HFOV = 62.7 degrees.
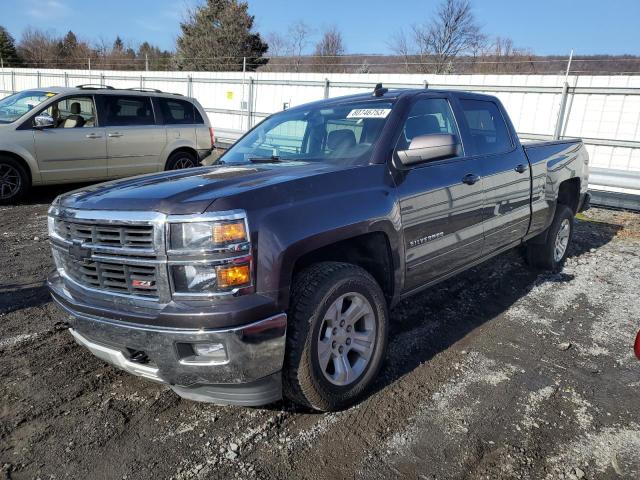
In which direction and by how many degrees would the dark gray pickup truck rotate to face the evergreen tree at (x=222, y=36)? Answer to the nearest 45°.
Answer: approximately 135° to its right

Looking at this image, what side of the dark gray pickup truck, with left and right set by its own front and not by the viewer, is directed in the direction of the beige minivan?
right

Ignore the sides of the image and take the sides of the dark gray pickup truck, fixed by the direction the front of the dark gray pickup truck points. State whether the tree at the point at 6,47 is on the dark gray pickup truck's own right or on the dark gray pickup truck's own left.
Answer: on the dark gray pickup truck's own right

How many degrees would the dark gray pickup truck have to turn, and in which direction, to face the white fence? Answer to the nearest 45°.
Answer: approximately 180°
